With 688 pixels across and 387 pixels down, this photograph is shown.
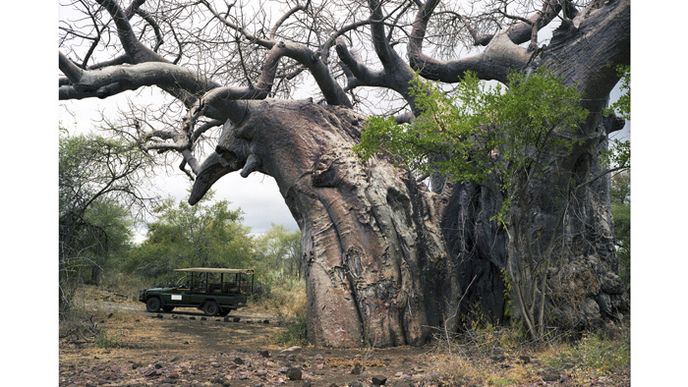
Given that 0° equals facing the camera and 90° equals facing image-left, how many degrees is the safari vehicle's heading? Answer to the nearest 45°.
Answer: approximately 90°
